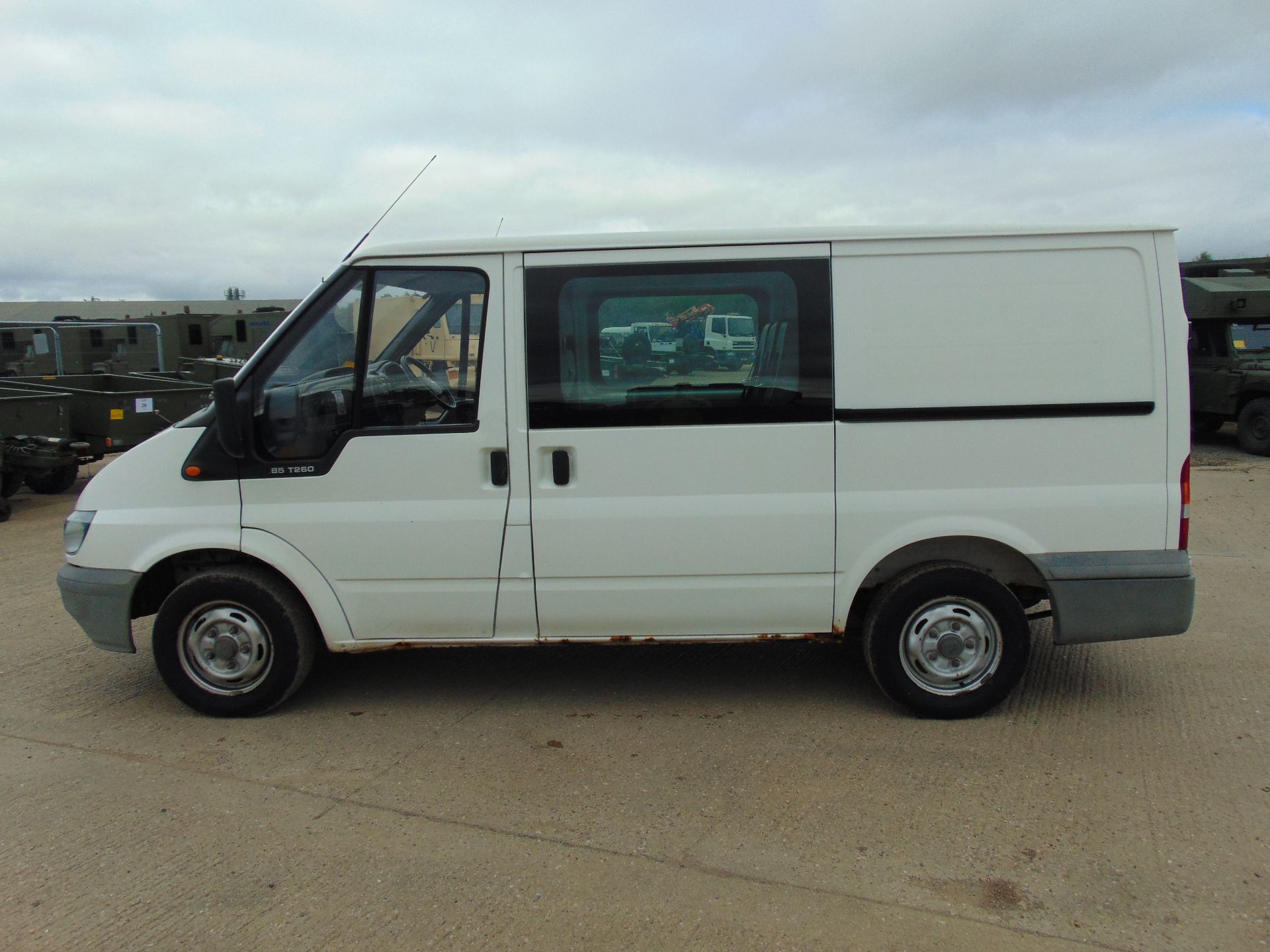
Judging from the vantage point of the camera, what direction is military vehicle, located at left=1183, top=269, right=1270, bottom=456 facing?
facing the viewer and to the right of the viewer

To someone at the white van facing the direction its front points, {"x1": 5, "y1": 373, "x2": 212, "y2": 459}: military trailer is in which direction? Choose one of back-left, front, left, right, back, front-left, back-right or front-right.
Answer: front-right

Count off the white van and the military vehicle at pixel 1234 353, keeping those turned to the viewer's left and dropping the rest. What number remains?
1

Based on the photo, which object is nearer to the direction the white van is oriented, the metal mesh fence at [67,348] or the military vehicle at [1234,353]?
the metal mesh fence

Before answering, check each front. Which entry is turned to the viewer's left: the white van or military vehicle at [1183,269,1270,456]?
the white van

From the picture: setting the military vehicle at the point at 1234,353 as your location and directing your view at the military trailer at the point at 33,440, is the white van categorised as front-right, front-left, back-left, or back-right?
front-left

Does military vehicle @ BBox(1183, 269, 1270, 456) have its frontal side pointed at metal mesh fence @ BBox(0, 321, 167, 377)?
no

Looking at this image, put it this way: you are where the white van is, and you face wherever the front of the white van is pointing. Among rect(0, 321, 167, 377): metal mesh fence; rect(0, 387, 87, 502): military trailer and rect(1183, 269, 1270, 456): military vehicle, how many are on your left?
0

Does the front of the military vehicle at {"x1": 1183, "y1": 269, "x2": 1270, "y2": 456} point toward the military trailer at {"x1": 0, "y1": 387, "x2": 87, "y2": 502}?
no

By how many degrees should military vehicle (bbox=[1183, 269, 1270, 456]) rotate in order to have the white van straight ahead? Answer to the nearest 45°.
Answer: approximately 45° to its right

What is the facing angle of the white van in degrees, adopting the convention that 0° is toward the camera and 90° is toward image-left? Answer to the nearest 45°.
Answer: approximately 90°

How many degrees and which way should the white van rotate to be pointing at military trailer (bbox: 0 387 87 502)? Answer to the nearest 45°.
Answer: approximately 45° to its right
